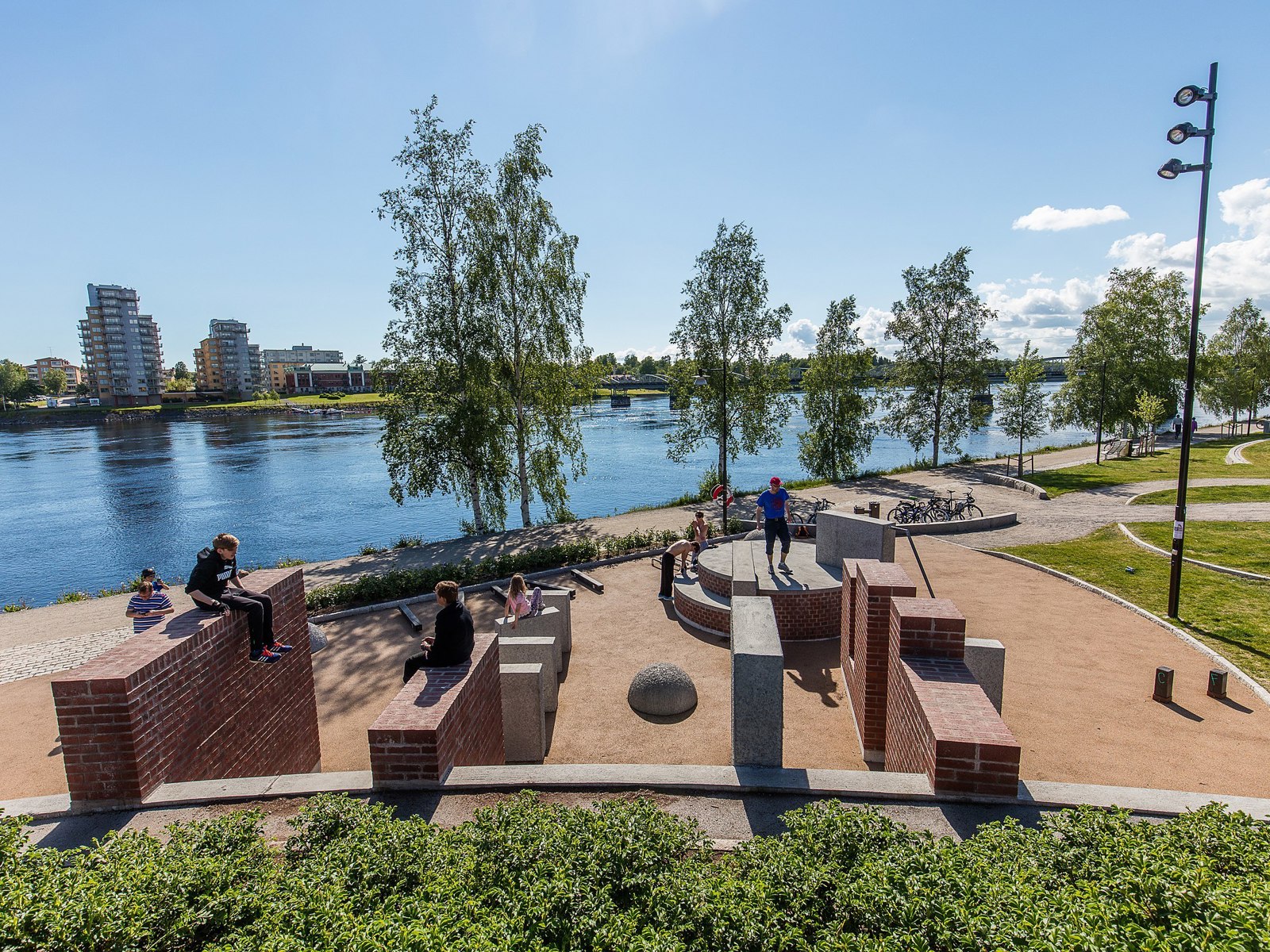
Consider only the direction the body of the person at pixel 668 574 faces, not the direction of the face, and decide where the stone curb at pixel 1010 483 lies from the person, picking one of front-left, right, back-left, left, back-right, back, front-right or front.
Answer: front-left

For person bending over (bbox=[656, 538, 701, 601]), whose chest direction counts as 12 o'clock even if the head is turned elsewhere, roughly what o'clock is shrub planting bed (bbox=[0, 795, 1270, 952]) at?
The shrub planting bed is roughly at 3 o'clock from the person bending over.

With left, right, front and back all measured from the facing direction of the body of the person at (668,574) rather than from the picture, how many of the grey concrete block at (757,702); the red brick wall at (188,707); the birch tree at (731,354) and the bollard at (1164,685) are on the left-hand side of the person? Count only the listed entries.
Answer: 1

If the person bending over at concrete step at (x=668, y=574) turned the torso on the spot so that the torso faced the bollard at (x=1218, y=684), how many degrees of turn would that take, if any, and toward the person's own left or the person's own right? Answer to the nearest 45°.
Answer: approximately 45° to the person's own right

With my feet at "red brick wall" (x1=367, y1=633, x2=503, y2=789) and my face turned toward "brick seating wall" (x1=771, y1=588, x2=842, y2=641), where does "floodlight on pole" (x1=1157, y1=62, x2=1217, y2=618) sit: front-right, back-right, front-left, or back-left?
front-right

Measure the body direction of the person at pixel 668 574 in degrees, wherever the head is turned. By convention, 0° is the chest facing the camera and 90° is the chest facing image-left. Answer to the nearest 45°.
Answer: approximately 270°

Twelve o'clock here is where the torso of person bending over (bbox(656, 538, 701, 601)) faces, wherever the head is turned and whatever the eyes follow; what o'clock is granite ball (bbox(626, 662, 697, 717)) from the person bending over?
The granite ball is roughly at 3 o'clock from the person bending over.

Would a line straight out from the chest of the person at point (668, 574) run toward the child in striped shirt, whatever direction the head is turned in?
no

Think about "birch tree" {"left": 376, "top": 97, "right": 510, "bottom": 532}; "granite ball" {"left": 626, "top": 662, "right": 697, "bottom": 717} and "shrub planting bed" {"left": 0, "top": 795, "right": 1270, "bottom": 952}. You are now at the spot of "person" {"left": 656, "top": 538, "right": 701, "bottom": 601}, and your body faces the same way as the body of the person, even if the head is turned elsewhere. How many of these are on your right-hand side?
2

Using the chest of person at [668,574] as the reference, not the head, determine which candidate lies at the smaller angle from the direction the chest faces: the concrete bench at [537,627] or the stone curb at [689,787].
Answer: the stone curb

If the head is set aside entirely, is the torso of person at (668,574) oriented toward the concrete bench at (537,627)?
no

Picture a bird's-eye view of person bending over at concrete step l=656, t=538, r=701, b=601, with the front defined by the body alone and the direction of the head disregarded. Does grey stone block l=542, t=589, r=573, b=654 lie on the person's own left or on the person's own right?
on the person's own right

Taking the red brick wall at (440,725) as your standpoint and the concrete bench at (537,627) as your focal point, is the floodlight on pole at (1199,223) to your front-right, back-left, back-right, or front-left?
front-right

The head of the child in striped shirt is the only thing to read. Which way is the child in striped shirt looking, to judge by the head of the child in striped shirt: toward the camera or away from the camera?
toward the camera

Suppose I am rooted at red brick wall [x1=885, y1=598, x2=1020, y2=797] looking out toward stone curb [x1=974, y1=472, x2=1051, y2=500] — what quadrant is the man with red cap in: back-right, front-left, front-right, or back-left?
front-left

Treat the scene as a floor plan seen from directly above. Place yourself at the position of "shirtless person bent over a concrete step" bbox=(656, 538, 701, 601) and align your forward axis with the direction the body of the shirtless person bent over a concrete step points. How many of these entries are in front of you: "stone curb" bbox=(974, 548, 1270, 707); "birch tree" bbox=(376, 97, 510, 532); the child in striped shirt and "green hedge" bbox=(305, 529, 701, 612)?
1

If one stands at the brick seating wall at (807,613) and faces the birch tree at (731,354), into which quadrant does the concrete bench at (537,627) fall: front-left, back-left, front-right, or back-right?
back-left
